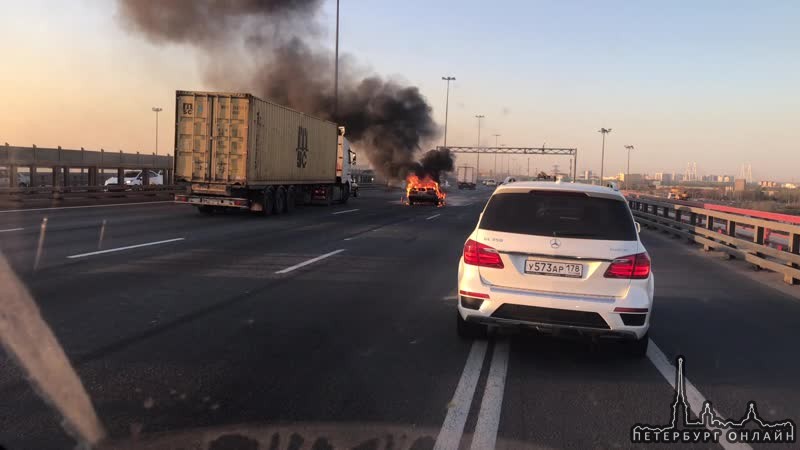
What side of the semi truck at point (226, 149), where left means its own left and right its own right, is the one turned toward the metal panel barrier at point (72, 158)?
left

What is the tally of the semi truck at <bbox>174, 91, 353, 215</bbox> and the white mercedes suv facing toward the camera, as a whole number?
0

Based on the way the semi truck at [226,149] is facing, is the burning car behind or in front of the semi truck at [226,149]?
in front

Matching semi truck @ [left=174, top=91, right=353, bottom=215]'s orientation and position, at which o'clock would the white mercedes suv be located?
The white mercedes suv is roughly at 4 o'clock from the semi truck.

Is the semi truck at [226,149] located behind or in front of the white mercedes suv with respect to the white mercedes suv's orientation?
in front

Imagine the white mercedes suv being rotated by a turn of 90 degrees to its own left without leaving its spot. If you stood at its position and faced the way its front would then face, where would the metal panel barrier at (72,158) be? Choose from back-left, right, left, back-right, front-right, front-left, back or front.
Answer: front-right

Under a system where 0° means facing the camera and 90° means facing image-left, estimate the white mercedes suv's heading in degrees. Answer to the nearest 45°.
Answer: approximately 180°

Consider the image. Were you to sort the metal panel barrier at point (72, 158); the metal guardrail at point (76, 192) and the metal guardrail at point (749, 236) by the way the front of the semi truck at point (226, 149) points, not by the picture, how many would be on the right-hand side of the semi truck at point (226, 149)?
1

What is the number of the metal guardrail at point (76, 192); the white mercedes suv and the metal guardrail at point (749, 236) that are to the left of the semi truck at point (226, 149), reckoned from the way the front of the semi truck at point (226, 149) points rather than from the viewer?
1

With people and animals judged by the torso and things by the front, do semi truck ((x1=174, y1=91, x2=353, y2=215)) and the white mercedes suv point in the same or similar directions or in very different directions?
same or similar directions

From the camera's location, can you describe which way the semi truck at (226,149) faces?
facing away from the viewer and to the right of the viewer

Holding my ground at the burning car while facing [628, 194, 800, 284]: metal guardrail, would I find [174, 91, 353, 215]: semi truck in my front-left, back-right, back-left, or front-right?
front-right
